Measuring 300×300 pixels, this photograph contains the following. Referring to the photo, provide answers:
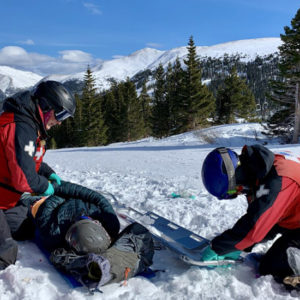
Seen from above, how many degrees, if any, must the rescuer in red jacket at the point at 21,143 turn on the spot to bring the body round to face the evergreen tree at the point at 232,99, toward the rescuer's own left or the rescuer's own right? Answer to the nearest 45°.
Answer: approximately 45° to the rescuer's own left

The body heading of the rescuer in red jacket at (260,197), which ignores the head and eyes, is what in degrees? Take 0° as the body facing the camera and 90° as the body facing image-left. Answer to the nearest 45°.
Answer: approximately 90°

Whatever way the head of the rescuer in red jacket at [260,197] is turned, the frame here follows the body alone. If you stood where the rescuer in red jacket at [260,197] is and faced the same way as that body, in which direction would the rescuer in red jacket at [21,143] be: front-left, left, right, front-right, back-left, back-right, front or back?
front

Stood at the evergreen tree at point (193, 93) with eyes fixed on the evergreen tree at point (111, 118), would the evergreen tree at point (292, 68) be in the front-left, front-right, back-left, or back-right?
back-left

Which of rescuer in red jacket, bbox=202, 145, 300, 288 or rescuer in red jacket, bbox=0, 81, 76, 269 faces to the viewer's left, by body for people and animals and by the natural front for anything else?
rescuer in red jacket, bbox=202, 145, 300, 288

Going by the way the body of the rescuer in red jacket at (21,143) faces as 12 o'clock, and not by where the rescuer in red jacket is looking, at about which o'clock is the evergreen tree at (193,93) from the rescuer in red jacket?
The evergreen tree is roughly at 10 o'clock from the rescuer in red jacket.

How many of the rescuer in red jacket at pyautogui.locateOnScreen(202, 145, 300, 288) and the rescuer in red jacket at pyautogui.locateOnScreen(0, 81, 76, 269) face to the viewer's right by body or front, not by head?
1

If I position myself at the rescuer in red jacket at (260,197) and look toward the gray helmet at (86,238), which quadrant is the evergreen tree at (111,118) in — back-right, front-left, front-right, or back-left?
front-right

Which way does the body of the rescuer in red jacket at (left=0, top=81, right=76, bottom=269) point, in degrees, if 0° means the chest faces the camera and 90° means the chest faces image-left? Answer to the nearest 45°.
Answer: approximately 270°

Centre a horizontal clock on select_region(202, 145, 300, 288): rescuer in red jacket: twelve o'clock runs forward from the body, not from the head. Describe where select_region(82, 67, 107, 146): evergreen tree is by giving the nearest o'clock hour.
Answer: The evergreen tree is roughly at 2 o'clock from the rescuer in red jacket.

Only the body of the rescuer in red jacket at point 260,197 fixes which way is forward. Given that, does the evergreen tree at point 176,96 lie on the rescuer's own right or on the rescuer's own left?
on the rescuer's own right

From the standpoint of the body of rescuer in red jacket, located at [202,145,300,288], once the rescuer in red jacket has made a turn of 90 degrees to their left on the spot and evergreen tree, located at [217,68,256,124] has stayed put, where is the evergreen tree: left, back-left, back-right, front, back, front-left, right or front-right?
back

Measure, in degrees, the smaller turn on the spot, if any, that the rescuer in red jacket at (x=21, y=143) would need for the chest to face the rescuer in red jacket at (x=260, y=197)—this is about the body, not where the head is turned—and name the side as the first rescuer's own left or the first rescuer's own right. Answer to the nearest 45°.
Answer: approximately 45° to the first rescuer's own right
